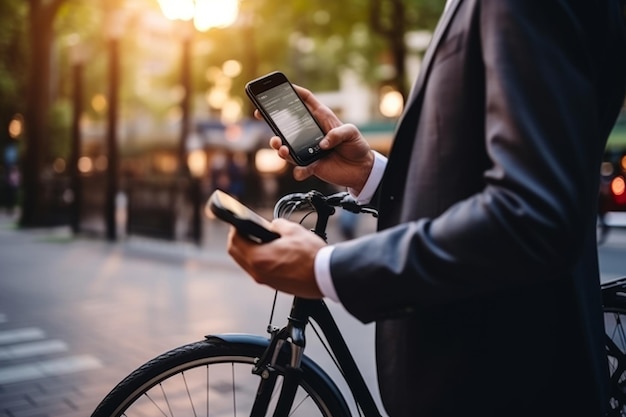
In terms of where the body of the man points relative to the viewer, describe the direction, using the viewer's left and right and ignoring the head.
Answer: facing to the left of the viewer

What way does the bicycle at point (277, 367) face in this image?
to the viewer's left

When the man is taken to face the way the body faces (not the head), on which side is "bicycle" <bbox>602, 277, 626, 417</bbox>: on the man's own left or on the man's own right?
on the man's own right

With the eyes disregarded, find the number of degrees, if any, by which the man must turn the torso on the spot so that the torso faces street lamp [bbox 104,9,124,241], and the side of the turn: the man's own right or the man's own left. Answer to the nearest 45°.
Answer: approximately 45° to the man's own right

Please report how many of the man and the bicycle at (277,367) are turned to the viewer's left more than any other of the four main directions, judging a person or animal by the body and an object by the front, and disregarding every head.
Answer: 2

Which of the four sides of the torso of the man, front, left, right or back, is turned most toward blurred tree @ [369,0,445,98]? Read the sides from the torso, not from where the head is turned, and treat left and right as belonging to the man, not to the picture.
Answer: right

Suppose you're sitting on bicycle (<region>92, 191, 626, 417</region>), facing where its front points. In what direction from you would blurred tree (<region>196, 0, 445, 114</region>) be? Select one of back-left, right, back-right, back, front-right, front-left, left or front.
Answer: right
